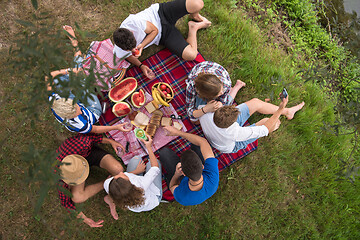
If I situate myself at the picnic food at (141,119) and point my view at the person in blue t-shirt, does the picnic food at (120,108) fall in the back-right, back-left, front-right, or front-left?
back-right

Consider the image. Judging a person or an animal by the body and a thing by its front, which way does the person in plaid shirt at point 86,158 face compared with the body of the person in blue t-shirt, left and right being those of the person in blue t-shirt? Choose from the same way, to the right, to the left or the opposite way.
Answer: to the right

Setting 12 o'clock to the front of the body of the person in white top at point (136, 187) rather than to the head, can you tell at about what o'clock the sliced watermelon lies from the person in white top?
The sliced watermelon is roughly at 12 o'clock from the person in white top.

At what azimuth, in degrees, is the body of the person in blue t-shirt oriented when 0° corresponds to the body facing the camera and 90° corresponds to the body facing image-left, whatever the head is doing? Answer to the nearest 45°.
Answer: approximately 135°

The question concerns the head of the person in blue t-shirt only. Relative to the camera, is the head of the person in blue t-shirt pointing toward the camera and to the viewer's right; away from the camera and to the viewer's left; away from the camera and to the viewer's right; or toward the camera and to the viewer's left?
away from the camera and to the viewer's left

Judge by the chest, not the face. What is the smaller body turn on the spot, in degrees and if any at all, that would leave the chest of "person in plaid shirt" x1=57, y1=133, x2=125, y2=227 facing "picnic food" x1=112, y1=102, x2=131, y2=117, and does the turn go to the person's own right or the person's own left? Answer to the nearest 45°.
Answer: approximately 45° to the person's own left

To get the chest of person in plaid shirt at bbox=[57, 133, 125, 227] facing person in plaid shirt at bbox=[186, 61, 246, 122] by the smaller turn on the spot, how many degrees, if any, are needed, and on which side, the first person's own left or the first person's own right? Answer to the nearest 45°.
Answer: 0° — they already face them

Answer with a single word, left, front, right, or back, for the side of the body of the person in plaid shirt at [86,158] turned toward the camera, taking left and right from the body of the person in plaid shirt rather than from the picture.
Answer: right

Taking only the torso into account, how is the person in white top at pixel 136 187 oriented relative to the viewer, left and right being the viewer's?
facing away from the viewer
